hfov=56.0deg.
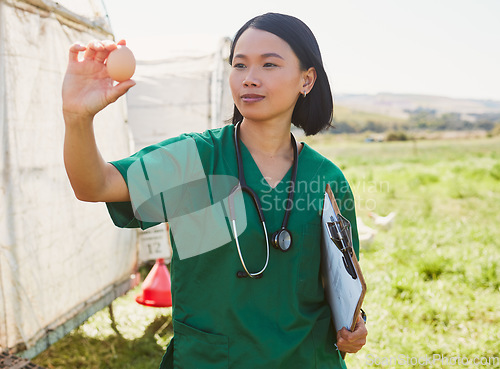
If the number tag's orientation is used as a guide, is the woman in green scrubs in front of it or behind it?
in front

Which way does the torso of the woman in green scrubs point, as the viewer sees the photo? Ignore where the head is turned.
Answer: toward the camera

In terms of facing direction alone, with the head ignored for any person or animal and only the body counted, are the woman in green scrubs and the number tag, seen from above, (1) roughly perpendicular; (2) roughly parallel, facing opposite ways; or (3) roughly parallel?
roughly parallel

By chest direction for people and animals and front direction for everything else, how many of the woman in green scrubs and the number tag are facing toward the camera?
2

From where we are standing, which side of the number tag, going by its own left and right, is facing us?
front
